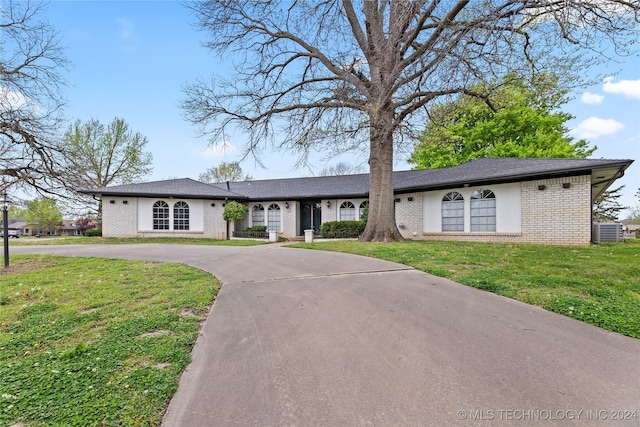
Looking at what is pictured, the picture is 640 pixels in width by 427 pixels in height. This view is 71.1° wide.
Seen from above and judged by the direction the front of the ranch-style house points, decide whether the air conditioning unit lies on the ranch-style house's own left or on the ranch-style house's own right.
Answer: on the ranch-style house's own left

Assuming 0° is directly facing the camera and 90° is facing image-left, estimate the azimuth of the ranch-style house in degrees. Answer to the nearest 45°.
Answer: approximately 0°

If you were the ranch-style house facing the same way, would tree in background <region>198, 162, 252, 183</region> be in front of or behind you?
behind

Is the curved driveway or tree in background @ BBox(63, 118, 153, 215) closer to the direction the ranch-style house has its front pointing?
the curved driveway

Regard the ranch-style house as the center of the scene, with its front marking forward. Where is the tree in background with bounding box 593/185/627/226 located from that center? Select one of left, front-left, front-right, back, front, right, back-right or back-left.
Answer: back-left

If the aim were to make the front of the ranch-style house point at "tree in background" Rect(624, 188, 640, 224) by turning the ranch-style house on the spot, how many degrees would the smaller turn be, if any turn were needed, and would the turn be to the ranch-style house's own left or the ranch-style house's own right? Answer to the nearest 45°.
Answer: approximately 135° to the ranch-style house's own left
